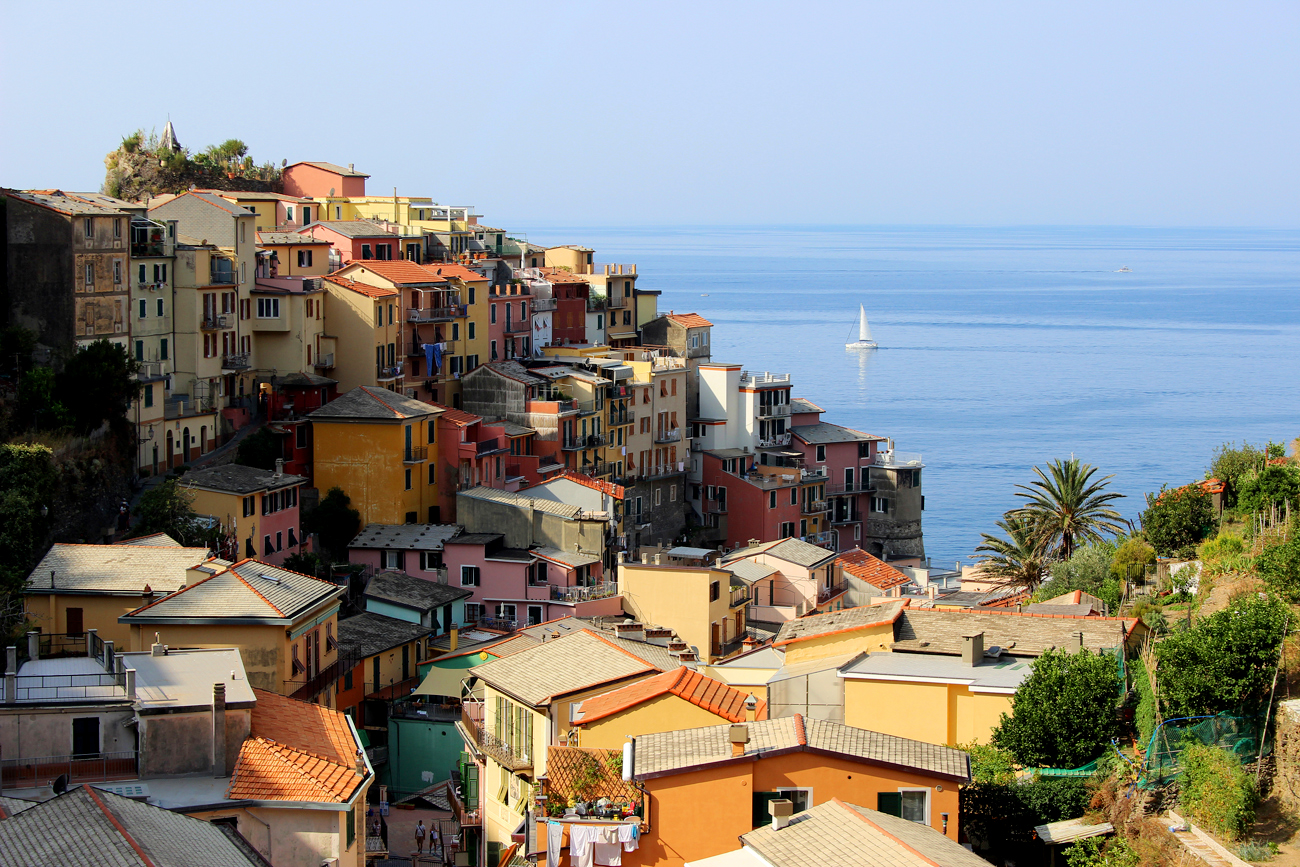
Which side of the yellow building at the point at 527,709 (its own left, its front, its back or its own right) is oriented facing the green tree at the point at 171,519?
right

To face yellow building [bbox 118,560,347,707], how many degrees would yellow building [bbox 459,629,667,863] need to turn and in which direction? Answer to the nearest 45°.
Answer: approximately 90° to its right

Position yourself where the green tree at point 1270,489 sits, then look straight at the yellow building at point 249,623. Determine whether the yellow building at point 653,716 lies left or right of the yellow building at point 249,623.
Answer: left

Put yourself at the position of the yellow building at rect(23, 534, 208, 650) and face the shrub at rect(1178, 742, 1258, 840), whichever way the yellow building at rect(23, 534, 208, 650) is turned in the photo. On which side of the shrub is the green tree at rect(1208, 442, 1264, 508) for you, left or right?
left

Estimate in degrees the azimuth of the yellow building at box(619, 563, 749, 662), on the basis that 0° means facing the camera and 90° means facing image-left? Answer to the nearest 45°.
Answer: approximately 315°

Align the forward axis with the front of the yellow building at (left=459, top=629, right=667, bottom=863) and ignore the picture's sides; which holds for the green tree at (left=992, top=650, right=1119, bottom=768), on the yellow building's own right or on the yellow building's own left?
on the yellow building's own left

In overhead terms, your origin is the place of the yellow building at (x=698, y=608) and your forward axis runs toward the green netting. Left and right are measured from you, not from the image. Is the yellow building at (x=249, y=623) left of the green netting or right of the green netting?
right

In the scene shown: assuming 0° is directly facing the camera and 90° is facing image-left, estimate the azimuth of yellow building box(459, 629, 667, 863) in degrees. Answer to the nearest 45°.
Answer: approximately 45°

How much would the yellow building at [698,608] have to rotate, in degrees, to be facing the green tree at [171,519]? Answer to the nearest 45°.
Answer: approximately 135° to its right

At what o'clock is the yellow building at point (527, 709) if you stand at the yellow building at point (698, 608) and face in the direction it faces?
the yellow building at point (527, 709) is roughly at 2 o'clock from the yellow building at point (698, 608).

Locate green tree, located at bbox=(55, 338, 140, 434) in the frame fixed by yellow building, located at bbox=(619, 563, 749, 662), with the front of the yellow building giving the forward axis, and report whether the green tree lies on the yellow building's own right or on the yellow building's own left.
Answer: on the yellow building's own right

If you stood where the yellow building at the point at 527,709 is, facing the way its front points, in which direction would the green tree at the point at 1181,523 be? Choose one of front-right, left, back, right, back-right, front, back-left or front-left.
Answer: back

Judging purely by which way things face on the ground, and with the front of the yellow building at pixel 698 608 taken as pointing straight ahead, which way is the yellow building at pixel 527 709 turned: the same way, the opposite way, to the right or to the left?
to the right

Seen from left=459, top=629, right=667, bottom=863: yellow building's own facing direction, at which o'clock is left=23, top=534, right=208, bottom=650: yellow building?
left=23, top=534, right=208, bottom=650: yellow building is roughly at 3 o'clock from left=459, top=629, right=667, bottom=863: yellow building.
